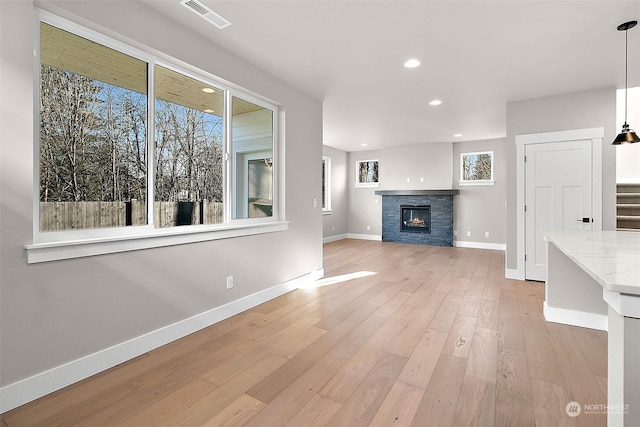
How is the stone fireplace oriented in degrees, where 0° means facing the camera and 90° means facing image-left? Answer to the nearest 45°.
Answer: approximately 0°

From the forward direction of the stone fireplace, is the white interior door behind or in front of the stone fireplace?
in front

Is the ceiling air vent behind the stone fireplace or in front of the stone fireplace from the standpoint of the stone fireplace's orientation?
in front

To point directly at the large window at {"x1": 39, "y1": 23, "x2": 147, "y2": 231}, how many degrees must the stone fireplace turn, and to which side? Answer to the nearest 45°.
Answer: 0° — it already faces it
